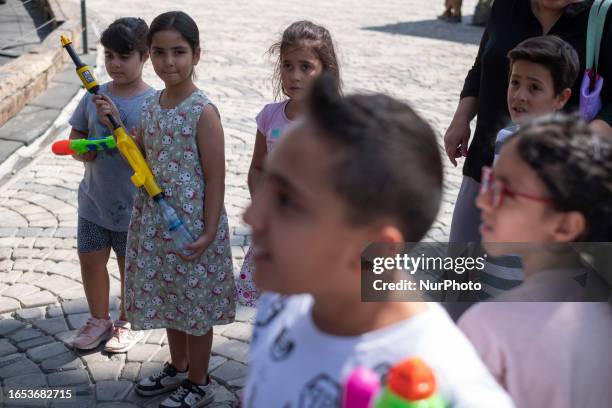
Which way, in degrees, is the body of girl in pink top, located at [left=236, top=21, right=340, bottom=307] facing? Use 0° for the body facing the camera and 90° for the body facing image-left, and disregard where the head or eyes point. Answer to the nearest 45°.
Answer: approximately 45°

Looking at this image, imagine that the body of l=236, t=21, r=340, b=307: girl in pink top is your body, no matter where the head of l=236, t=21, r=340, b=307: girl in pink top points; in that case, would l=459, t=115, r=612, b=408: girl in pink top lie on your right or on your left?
on your left

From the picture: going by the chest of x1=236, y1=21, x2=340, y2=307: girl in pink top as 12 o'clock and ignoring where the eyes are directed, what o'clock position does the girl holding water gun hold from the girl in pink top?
The girl holding water gun is roughly at 2 o'clock from the girl in pink top.

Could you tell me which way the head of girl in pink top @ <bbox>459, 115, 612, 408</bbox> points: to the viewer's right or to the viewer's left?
to the viewer's left

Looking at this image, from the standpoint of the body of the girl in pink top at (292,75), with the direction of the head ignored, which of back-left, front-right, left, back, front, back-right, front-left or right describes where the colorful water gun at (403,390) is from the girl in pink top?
front-left
